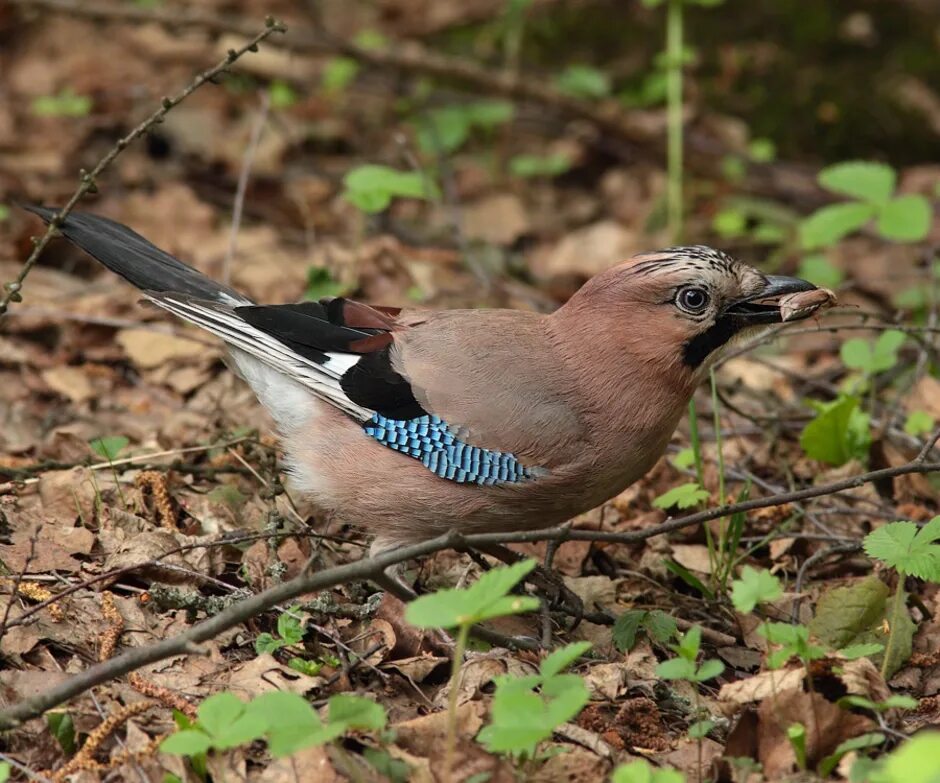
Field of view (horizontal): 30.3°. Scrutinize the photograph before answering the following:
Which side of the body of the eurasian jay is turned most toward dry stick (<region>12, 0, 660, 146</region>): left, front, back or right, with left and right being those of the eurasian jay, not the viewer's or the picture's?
left

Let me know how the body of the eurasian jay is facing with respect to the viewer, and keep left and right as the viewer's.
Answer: facing to the right of the viewer

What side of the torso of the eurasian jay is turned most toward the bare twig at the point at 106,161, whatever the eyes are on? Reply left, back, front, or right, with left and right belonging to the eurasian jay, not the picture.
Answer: back

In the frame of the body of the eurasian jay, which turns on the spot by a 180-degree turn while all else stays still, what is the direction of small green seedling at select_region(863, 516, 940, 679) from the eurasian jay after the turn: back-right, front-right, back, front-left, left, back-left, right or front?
back-left

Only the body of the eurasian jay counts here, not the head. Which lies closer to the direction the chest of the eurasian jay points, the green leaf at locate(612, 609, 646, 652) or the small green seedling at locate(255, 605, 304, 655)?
the green leaf

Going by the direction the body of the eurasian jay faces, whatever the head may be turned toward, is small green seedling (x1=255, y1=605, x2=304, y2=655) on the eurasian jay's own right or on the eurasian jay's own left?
on the eurasian jay's own right

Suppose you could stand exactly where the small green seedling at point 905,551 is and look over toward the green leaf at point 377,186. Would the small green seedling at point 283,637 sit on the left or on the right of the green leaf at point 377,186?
left

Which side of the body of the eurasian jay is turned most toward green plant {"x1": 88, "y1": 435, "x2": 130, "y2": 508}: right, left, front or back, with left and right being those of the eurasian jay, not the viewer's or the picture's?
back

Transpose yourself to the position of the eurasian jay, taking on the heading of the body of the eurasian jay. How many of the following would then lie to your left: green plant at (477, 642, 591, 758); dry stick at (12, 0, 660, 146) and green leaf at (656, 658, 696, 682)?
1

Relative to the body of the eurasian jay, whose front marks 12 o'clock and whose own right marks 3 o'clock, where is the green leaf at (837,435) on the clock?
The green leaf is roughly at 11 o'clock from the eurasian jay.

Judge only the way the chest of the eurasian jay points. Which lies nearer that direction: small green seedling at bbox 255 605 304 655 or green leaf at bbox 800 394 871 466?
the green leaf

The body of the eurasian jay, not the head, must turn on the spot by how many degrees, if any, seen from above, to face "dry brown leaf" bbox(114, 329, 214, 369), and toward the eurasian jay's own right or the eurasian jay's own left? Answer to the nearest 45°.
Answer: approximately 135° to the eurasian jay's own left
